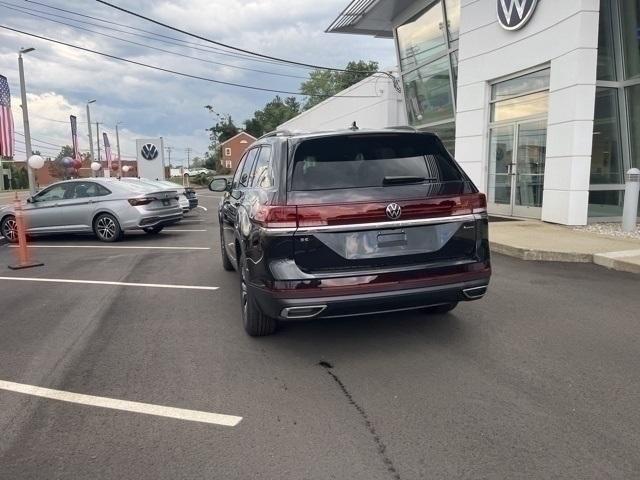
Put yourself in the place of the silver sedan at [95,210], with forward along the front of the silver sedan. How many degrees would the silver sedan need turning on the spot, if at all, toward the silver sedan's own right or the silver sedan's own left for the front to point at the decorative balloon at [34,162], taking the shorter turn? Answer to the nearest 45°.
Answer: approximately 45° to the silver sedan's own right

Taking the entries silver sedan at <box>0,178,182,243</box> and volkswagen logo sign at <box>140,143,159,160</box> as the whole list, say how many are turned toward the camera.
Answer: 1

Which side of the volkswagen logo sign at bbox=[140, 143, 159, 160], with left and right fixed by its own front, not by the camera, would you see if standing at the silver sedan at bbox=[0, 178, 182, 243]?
front

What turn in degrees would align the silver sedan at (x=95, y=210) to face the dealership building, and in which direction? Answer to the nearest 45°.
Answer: approximately 180°

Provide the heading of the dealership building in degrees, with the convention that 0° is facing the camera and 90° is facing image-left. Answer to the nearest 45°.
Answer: approximately 45°

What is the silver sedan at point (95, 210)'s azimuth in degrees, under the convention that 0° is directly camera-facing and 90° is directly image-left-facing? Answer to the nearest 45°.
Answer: approximately 135°

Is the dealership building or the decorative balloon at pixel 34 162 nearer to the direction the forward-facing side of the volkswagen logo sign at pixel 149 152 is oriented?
the dealership building

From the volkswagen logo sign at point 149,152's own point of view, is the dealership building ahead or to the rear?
ahead

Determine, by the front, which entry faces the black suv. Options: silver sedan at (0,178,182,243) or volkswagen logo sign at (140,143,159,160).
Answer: the volkswagen logo sign

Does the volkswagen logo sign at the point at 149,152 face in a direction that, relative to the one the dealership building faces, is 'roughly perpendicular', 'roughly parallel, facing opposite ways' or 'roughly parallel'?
roughly perpendicular

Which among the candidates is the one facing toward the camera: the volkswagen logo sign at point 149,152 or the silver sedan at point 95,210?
the volkswagen logo sign

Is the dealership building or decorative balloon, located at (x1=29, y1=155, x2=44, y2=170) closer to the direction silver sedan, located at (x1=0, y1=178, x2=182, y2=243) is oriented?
the decorative balloon

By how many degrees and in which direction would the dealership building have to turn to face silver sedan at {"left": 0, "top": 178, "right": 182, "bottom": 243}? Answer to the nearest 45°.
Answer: approximately 45° to its right

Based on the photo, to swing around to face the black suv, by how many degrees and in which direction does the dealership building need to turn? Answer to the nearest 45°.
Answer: approximately 45° to its left

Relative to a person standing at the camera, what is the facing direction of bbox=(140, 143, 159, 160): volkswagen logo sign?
facing the viewer

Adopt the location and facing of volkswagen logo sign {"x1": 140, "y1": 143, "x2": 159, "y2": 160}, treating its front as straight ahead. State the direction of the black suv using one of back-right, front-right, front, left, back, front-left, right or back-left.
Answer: front
